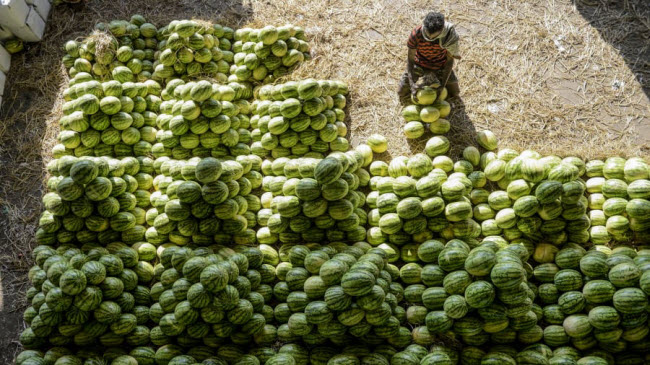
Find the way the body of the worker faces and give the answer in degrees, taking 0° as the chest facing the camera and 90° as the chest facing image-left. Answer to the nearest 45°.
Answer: approximately 0°
